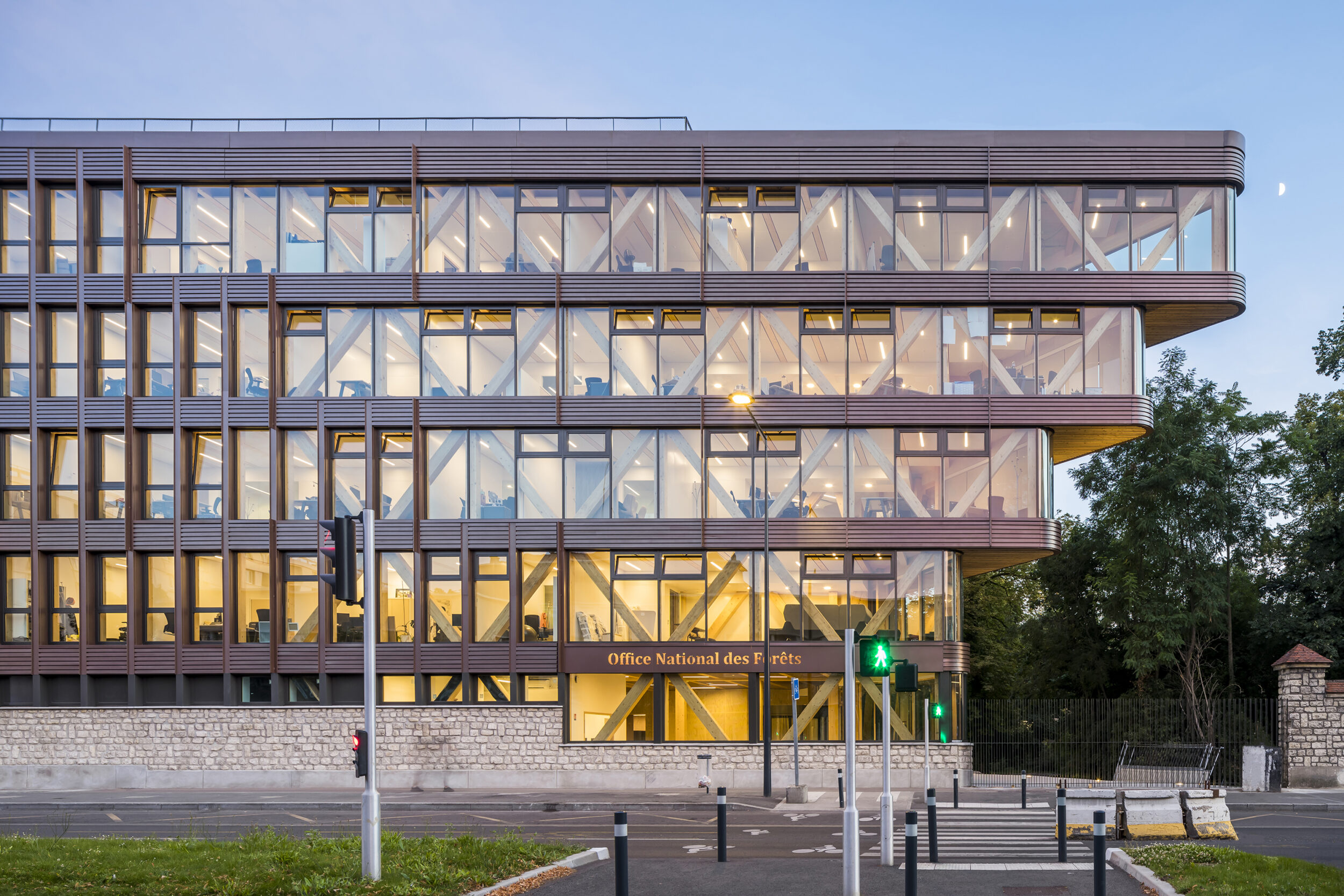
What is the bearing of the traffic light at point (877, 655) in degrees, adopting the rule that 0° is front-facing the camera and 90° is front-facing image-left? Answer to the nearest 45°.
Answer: approximately 0°

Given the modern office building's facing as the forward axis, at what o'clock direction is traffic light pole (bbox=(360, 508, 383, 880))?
The traffic light pole is roughly at 12 o'clock from the modern office building.

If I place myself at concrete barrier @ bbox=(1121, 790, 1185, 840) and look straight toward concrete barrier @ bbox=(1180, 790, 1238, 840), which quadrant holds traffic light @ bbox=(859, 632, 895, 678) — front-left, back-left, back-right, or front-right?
back-right

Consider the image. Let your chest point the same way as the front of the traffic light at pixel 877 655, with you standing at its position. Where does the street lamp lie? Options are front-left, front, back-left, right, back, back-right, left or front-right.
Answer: back

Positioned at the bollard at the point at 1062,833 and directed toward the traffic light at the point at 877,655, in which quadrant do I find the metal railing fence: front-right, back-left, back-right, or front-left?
back-right

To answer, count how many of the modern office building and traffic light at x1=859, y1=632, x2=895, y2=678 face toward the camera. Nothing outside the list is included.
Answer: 2

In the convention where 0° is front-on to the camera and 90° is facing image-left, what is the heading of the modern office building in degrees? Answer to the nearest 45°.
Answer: approximately 0°
